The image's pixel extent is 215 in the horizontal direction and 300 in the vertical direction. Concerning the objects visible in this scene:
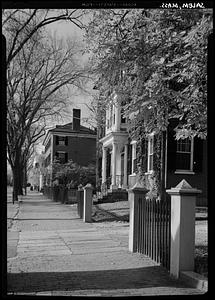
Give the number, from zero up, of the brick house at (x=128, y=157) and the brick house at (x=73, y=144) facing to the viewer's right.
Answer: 0

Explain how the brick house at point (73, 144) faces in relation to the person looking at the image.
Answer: facing to the left of the viewer

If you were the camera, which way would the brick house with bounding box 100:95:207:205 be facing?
facing the viewer and to the left of the viewer
